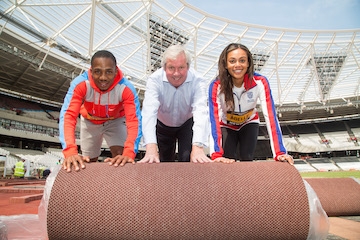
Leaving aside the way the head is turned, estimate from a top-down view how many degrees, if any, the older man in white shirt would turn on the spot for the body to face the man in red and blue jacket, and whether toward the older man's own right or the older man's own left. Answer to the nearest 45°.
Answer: approximately 90° to the older man's own right

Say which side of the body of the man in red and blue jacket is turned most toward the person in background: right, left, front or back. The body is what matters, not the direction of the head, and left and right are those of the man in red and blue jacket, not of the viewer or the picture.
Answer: back

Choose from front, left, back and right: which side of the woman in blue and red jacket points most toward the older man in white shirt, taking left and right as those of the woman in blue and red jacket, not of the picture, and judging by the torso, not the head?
right

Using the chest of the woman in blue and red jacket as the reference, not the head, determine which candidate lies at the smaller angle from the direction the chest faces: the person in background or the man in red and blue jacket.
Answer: the man in red and blue jacket

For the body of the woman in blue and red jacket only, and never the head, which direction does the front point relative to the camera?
toward the camera

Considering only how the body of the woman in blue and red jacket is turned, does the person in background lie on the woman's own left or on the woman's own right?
on the woman's own right

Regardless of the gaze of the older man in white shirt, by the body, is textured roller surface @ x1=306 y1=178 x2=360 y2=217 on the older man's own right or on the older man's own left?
on the older man's own left

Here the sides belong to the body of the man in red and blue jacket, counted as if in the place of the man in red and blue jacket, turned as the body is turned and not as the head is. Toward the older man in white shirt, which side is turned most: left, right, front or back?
left

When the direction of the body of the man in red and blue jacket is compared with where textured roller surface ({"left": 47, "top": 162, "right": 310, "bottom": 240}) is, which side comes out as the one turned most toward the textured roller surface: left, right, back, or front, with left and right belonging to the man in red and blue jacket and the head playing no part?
front

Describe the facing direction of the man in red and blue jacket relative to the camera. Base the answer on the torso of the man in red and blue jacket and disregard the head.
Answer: toward the camera

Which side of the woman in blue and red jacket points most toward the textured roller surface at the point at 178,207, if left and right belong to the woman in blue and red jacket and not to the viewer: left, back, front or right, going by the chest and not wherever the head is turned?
front

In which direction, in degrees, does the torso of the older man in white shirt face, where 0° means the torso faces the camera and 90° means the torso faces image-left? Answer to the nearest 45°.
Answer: approximately 0°
